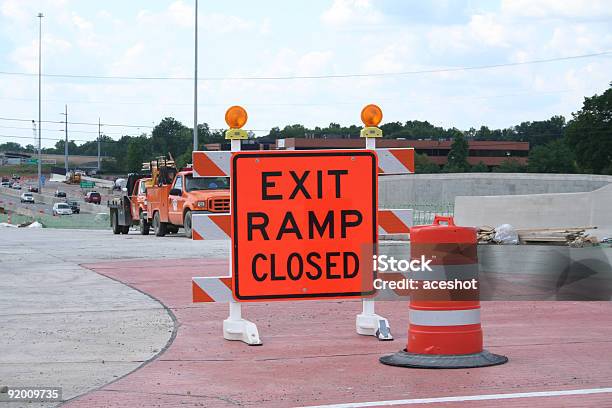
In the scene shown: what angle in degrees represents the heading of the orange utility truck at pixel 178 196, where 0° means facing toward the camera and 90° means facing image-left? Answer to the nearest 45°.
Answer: approximately 315°

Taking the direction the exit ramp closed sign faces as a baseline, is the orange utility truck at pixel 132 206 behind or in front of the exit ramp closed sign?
behind

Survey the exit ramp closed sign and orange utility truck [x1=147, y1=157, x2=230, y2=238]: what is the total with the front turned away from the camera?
0

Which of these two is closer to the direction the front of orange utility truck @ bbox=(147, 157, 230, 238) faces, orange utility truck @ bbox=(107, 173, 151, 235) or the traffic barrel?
the traffic barrel

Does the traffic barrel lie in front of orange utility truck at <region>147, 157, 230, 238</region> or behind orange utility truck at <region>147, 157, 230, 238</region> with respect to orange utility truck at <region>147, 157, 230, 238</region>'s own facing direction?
in front

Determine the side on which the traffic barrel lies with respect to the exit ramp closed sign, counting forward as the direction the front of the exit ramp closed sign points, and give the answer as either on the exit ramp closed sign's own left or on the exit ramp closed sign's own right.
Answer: on the exit ramp closed sign's own left

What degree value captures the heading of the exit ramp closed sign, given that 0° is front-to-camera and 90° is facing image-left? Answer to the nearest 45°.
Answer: approximately 0°

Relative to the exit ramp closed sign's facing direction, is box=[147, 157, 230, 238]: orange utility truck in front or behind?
behind
